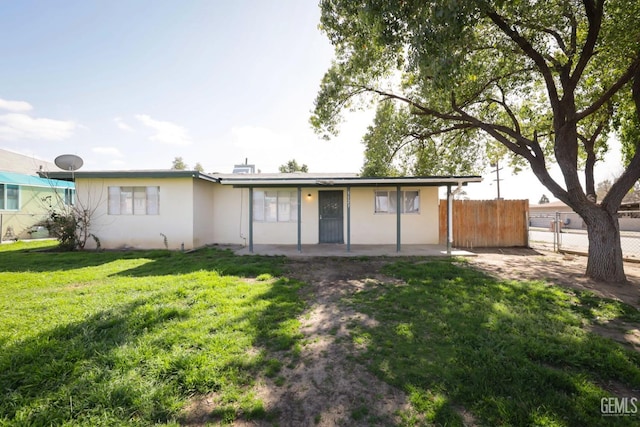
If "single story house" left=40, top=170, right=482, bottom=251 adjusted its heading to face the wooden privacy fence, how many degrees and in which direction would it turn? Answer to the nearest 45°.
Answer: approximately 90° to its left

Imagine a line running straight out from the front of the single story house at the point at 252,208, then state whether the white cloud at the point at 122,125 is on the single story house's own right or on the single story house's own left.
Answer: on the single story house's own right

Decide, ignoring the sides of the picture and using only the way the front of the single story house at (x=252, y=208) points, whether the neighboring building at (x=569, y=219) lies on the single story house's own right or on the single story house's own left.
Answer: on the single story house's own left

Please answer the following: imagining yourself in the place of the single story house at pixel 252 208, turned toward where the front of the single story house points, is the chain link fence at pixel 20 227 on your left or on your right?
on your right

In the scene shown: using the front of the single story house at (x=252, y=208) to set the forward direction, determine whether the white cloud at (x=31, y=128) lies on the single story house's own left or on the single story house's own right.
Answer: on the single story house's own right

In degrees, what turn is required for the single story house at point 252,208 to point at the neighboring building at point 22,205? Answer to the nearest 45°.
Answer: approximately 135° to its right

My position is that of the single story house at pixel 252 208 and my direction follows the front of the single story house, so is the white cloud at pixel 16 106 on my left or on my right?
on my right
